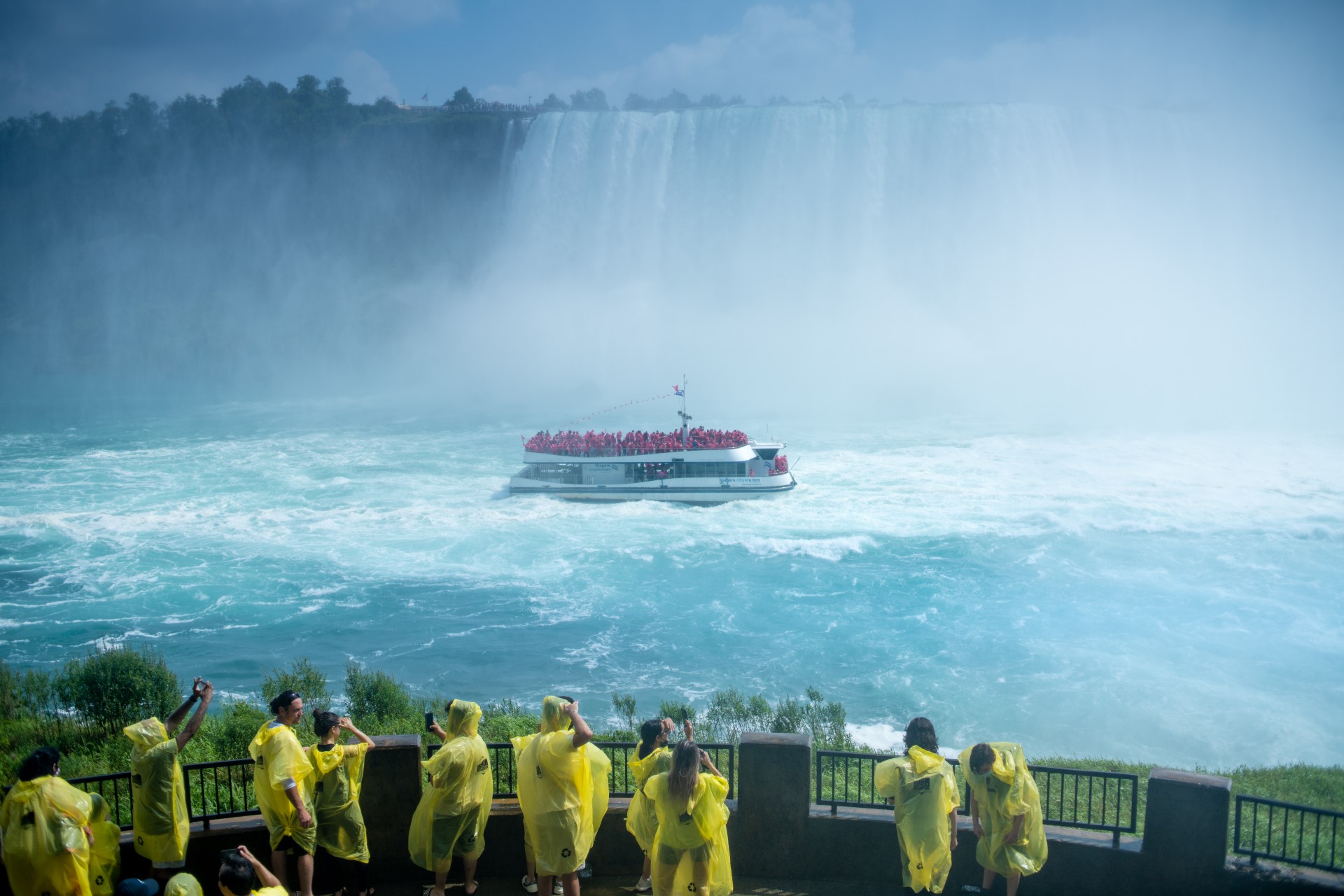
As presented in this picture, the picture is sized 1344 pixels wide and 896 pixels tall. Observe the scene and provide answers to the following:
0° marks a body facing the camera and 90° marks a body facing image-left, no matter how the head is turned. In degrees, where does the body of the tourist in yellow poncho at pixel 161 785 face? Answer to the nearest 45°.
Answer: approximately 225°

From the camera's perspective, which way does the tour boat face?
to the viewer's right

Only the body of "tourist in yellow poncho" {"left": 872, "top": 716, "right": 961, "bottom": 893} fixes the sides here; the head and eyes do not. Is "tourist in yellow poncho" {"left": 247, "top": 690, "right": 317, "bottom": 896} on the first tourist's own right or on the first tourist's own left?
on the first tourist's own left

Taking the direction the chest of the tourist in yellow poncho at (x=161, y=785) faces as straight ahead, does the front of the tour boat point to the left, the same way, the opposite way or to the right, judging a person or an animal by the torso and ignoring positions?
to the right

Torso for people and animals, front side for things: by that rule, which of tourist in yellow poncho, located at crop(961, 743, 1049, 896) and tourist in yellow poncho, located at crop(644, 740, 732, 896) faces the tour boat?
tourist in yellow poncho, located at crop(644, 740, 732, 896)

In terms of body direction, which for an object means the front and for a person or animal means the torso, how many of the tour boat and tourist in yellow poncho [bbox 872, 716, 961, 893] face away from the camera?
1

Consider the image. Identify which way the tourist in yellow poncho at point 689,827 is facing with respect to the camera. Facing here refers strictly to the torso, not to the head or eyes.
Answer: away from the camera

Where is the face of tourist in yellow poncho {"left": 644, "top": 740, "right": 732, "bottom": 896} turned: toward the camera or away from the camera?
away from the camera

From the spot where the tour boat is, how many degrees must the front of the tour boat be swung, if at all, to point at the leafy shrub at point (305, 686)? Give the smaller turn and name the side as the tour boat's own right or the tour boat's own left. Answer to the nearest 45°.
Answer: approximately 90° to the tour boat's own right

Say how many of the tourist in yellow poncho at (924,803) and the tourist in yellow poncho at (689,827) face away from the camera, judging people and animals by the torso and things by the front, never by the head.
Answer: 2

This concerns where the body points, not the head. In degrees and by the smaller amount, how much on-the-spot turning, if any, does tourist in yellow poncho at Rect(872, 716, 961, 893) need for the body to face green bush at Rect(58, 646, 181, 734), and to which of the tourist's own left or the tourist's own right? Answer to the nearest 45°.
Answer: approximately 45° to the tourist's own left

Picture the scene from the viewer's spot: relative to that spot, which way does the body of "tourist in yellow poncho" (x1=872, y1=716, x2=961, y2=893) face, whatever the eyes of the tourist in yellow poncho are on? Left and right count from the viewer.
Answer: facing away from the viewer

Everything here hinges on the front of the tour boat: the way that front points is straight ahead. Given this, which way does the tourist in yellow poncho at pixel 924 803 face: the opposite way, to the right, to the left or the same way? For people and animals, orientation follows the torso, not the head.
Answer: to the left

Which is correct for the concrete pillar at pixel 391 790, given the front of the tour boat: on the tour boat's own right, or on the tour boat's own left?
on the tour boat's own right
